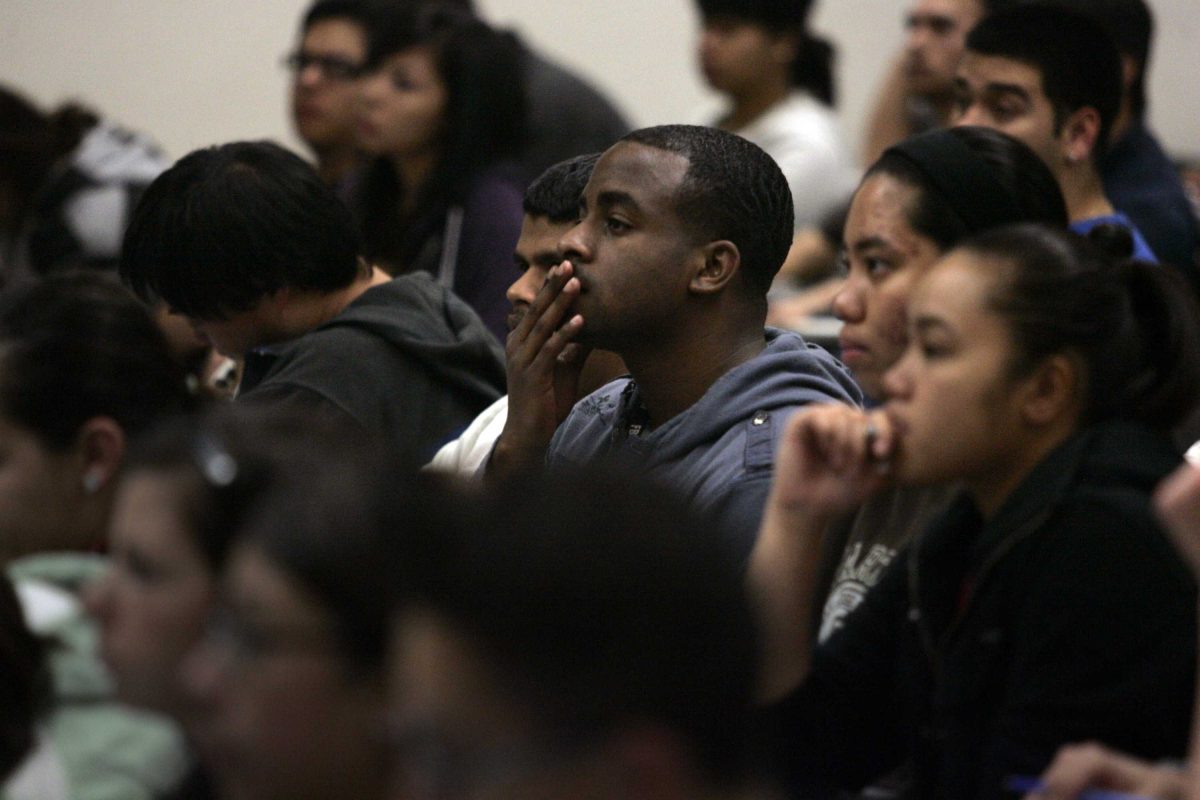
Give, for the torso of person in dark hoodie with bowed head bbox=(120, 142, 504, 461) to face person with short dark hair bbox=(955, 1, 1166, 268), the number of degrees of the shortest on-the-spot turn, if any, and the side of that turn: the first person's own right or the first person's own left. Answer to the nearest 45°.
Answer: approximately 180°

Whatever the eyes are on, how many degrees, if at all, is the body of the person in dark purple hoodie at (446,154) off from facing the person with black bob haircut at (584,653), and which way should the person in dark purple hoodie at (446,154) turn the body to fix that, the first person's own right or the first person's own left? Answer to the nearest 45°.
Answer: approximately 45° to the first person's own left

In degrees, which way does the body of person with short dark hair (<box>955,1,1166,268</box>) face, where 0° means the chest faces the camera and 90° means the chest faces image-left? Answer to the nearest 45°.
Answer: approximately 45°

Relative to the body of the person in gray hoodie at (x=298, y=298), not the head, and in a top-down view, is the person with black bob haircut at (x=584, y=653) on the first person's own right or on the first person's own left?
on the first person's own left

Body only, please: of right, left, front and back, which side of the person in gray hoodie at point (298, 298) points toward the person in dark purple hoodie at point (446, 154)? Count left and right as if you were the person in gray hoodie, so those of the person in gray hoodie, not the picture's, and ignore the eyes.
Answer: right

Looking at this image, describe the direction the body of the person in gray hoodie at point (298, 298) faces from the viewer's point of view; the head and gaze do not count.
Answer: to the viewer's left

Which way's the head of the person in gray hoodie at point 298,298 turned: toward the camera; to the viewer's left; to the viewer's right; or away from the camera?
to the viewer's left

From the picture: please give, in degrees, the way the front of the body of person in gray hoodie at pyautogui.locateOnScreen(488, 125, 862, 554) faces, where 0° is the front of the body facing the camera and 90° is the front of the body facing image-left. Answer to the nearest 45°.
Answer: approximately 45°

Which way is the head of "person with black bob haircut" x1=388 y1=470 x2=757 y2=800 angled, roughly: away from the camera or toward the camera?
away from the camera

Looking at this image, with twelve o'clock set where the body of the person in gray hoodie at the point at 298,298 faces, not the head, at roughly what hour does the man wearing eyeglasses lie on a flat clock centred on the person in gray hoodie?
The man wearing eyeglasses is roughly at 3 o'clock from the person in gray hoodie.
